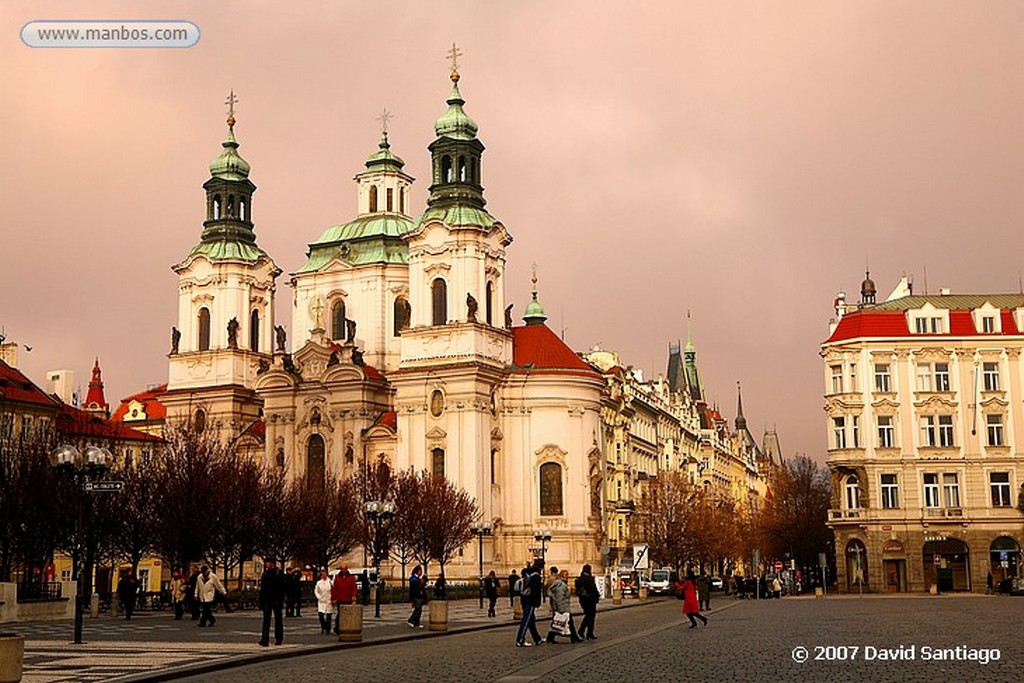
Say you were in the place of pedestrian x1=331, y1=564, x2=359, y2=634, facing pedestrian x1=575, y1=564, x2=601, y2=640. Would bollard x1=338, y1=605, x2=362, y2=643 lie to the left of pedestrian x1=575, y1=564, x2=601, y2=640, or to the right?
right

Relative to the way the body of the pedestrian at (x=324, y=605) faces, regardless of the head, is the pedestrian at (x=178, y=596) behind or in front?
behind

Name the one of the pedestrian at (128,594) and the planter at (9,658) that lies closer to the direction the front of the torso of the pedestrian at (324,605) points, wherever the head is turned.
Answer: the planter

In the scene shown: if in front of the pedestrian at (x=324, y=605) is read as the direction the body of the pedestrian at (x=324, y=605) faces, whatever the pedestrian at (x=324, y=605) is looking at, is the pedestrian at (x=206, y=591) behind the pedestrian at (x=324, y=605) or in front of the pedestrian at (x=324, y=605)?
behind

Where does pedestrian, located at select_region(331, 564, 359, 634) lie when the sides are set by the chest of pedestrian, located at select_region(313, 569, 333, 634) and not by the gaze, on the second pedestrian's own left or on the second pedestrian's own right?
on the second pedestrian's own left

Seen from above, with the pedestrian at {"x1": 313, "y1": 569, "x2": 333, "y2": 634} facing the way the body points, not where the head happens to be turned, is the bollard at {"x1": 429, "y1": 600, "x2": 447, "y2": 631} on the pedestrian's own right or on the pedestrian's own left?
on the pedestrian's own left

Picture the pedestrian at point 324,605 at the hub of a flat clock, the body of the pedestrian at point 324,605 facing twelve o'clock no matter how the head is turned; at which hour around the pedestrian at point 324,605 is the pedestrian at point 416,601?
the pedestrian at point 416,601 is roughly at 7 o'clock from the pedestrian at point 324,605.

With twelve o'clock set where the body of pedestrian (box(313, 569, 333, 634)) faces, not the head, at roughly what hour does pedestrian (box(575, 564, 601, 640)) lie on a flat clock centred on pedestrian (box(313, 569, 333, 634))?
pedestrian (box(575, 564, 601, 640)) is roughly at 10 o'clock from pedestrian (box(313, 569, 333, 634)).

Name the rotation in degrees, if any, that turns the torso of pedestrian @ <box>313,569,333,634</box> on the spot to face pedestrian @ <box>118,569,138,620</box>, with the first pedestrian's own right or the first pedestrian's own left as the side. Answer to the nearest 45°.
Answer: approximately 135° to the first pedestrian's own right

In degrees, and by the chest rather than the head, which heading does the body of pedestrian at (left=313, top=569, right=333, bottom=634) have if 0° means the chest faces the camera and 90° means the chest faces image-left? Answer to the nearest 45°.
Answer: approximately 0°
